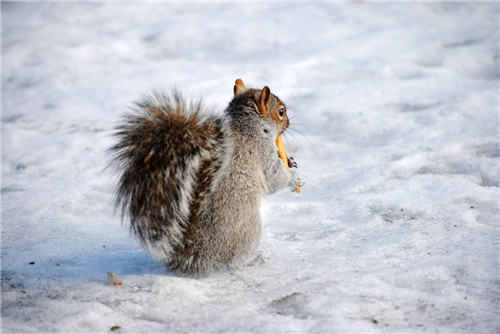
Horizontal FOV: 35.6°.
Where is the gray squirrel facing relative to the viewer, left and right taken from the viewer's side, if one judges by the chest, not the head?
facing away from the viewer and to the right of the viewer
